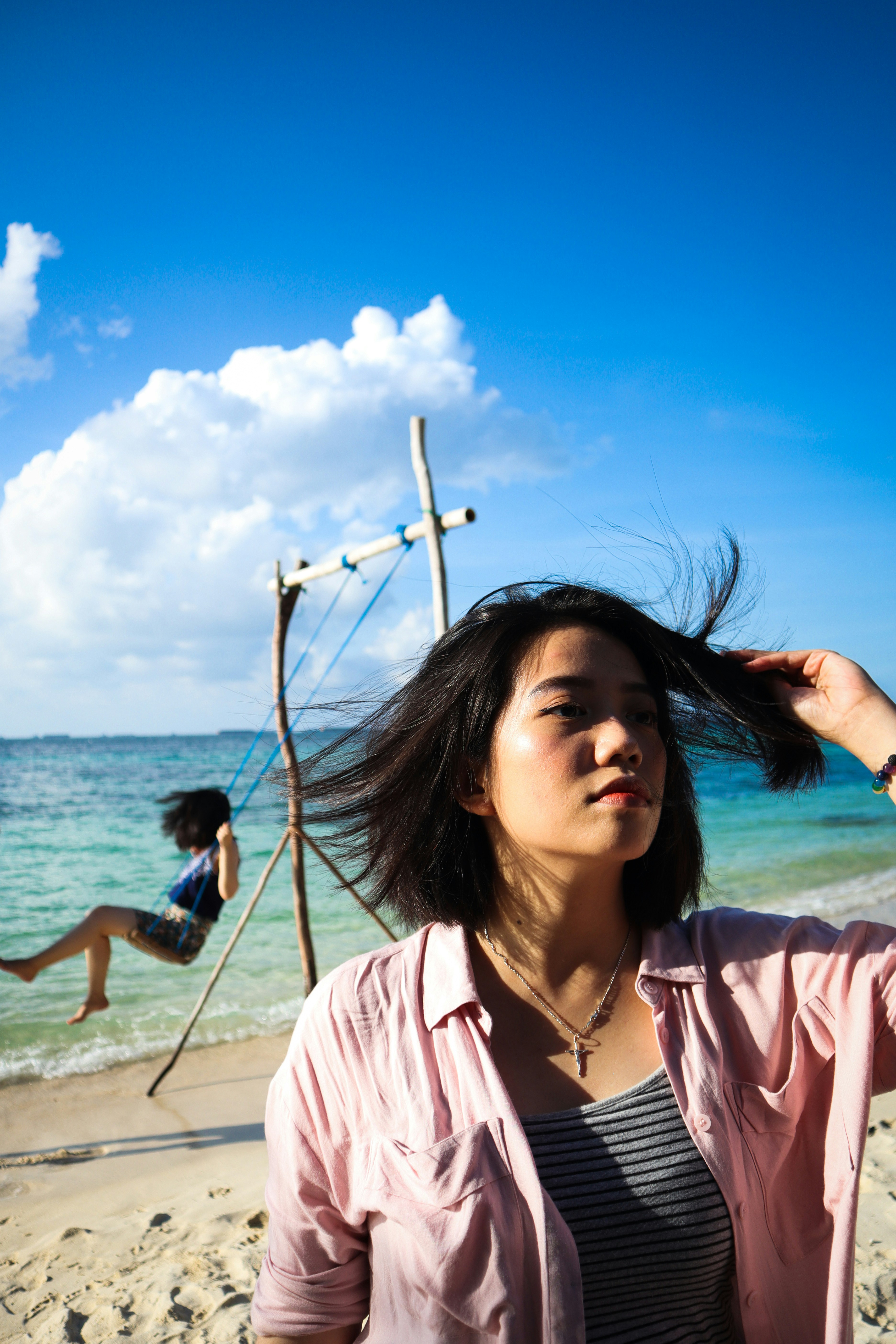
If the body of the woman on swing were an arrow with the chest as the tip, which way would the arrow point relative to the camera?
to the viewer's left

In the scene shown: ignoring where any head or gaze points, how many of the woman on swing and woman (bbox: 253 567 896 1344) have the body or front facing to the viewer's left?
1

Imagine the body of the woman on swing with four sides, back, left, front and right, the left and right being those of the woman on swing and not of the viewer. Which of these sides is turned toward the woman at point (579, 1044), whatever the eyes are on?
left

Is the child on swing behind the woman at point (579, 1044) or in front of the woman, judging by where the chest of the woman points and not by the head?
behind

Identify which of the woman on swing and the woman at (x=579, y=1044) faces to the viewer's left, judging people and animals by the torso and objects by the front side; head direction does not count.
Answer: the woman on swing

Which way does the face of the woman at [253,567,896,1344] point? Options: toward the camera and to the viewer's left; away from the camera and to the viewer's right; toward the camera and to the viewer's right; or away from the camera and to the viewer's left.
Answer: toward the camera and to the viewer's right

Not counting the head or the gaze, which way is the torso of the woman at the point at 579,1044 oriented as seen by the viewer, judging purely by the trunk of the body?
toward the camera
